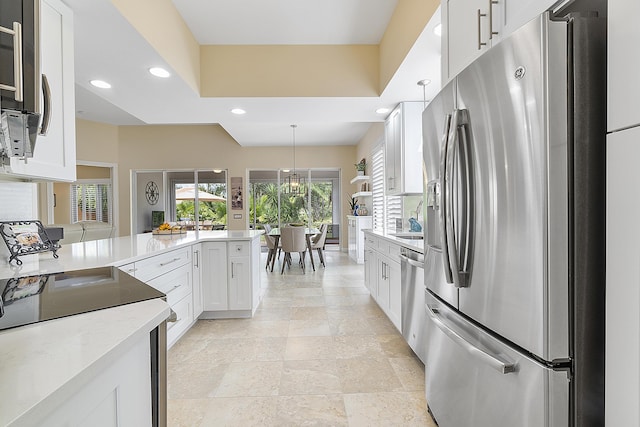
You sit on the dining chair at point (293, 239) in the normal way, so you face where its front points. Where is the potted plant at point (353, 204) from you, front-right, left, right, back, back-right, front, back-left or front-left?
front-right

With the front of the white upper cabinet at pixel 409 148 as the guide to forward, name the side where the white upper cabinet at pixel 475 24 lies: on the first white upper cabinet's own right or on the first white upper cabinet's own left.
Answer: on the first white upper cabinet's own left

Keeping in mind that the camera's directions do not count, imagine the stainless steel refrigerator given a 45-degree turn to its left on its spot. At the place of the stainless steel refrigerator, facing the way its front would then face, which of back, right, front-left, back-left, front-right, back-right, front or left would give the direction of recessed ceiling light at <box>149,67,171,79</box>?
right

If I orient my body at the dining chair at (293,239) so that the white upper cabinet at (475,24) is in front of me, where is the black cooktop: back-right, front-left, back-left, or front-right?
front-right

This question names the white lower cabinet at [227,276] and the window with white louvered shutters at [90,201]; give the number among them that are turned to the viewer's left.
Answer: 0

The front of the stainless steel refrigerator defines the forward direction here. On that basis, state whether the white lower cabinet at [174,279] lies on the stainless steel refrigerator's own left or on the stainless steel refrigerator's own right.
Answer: on the stainless steel refrigerator's own right

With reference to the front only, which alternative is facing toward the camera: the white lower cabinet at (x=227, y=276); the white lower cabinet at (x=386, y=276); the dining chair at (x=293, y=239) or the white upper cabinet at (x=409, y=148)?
the white lower cabinet at (x=227, y=276)

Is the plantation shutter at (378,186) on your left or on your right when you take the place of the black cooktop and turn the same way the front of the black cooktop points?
on your left

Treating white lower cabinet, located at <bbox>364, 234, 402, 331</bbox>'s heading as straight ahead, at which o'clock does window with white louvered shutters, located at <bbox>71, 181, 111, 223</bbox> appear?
The window with white louvered shutters is roughly at 1 o'clock from the white lower cabinet.

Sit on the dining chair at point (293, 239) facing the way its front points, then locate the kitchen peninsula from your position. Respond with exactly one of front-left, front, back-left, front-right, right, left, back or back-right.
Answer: back

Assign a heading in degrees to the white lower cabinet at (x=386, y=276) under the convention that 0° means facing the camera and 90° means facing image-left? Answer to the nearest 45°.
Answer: approximately 90°

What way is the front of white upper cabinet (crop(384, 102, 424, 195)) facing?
to the viewer's left

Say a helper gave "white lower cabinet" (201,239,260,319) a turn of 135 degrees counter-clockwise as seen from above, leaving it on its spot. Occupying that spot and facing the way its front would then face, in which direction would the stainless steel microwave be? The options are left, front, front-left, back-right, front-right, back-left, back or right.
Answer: back-right

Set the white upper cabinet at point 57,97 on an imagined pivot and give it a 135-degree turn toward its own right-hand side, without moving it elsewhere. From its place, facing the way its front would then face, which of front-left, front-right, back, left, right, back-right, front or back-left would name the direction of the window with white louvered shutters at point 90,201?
right

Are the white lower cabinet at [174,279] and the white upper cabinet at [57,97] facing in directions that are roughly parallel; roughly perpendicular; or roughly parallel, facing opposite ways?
roughly parallel

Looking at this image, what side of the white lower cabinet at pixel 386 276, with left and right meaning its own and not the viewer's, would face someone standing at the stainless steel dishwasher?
left

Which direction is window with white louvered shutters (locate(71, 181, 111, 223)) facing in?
toward the camera

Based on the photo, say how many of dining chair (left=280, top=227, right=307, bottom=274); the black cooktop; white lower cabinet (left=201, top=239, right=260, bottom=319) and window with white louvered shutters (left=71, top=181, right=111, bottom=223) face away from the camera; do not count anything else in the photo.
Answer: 1

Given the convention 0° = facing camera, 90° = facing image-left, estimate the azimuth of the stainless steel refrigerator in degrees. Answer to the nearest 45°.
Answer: approximately 45°

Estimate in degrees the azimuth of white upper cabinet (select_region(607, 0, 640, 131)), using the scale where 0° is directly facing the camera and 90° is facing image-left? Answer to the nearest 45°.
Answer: approximately 45°

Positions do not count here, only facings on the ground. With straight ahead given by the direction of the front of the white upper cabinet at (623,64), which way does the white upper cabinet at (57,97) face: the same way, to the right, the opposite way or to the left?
the opposite way
